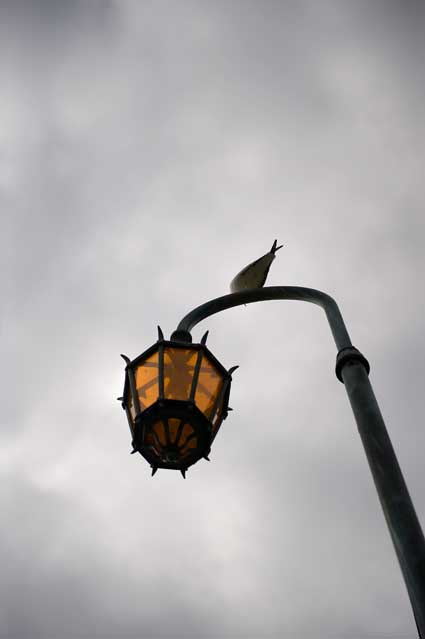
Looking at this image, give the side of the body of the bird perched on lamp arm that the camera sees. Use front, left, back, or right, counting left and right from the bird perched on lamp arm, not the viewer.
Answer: left
